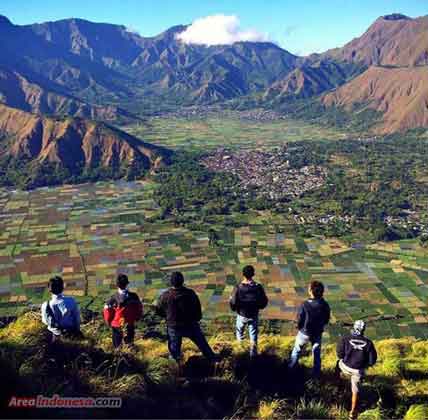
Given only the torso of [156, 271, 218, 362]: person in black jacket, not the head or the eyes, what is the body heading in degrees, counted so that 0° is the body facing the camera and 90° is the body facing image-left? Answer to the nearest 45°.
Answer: approximately 180°

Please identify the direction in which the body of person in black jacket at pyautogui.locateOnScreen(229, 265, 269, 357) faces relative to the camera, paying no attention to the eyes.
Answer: away from the camera

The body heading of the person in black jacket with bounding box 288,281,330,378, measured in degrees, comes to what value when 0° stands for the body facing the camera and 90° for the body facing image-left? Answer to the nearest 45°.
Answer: approximately 135°

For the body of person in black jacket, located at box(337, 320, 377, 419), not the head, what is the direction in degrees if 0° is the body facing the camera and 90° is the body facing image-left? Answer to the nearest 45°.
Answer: approximately 180°

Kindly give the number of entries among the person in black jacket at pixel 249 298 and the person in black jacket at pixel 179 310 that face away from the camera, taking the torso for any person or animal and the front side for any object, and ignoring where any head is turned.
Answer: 2

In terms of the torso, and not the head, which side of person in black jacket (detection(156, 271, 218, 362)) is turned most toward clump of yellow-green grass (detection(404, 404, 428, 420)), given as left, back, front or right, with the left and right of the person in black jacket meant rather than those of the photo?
right

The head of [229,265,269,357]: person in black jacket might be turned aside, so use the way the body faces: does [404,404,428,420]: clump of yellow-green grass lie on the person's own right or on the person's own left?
on the person's own right

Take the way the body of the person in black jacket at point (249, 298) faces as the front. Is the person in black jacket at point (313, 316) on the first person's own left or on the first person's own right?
on the first person's own right

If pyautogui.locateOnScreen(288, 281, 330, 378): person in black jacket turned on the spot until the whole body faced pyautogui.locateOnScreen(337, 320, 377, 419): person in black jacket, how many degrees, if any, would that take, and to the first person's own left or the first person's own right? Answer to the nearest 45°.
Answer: approximately 180°
